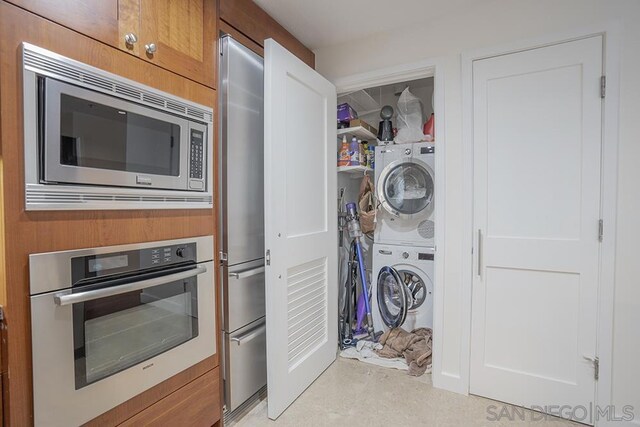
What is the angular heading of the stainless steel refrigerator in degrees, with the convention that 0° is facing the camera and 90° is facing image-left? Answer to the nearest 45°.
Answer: approximately 315°

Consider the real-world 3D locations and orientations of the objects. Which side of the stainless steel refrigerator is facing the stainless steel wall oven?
right

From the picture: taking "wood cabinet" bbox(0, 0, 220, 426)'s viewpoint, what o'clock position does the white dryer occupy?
The white dryer is roughly at 10 o'clock from the wood cabinet.

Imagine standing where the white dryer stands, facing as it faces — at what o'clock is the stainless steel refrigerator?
The stainless steel refrigerator is roughly at 1 o'clock from the white dryer.

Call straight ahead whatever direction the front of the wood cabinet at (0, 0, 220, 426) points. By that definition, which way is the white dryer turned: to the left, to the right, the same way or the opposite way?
to the right

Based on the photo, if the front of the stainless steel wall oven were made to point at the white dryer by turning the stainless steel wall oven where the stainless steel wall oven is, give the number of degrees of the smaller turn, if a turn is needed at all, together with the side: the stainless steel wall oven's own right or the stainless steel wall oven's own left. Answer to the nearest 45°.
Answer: approximately 45° to the stainless steel wall oven's own left

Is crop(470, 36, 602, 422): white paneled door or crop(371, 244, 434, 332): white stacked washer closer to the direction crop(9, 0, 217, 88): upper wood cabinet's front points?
the white paneled door

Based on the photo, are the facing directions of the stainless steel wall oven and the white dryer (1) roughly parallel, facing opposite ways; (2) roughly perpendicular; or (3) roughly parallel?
roughly perpendicular
